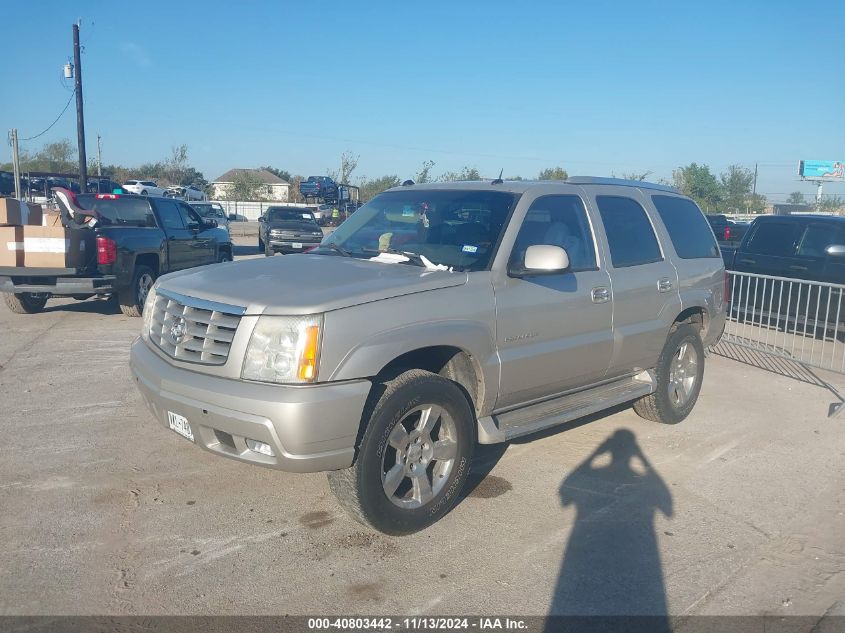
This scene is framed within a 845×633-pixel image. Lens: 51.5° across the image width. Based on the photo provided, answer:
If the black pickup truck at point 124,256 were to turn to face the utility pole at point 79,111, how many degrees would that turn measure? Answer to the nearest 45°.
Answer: approximately 45° to its left

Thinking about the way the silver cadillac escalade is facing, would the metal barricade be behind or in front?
behind

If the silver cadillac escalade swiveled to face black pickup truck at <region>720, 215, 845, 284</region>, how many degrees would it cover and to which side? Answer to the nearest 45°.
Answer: approximately 180°

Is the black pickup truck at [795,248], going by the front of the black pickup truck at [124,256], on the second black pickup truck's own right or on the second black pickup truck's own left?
on the second black pickup truck's own right

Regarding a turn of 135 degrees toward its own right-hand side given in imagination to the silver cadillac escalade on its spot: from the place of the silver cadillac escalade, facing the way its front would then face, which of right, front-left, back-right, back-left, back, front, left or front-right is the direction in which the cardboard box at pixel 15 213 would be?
front-left

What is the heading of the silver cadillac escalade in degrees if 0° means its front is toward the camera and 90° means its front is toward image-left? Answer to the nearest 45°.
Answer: approximately 45°

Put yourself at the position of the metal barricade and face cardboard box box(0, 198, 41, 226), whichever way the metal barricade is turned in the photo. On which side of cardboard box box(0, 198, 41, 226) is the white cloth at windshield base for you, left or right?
left

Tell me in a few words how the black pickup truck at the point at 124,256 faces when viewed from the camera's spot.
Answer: facing away from the viewer and to the right of the viewer

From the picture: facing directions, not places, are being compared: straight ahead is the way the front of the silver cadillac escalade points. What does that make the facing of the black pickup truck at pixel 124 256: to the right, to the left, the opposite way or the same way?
the opposite way
